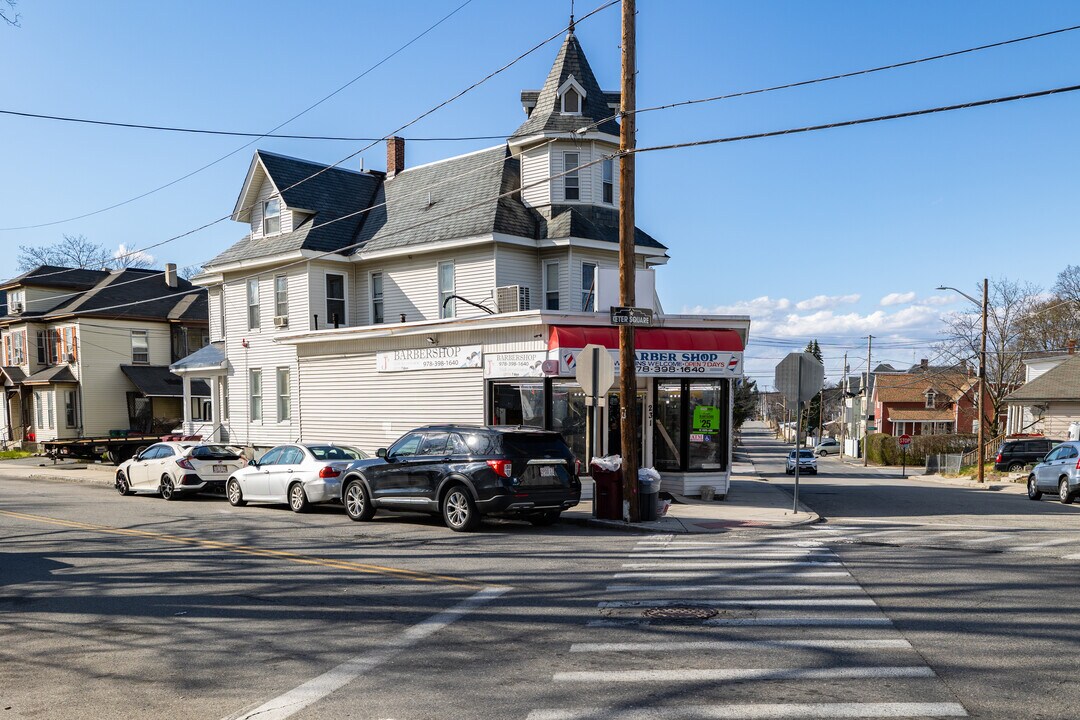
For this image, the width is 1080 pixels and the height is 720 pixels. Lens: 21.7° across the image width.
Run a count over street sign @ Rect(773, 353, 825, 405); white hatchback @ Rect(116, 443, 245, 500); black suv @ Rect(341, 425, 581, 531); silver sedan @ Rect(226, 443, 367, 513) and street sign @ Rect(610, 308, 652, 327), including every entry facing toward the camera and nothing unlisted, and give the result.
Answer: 1

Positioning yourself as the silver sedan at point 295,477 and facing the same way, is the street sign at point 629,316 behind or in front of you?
behind

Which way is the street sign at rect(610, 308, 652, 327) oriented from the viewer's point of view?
toward the camera

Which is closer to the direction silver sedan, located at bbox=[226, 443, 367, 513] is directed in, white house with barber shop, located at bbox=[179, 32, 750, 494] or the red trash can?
the white house with barber shop

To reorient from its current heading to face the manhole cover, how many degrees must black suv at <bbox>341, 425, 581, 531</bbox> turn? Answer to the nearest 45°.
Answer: approximately 135° to its left

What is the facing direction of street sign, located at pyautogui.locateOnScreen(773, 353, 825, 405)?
away from the camera

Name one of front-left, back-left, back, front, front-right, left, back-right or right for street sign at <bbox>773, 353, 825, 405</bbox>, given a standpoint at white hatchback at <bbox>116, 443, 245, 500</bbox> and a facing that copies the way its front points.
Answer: back

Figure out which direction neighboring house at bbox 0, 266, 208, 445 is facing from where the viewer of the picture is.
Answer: facing the viewer and to the left of the viewer

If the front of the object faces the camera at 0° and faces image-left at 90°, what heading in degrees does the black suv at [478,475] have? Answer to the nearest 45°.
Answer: approximately 135°

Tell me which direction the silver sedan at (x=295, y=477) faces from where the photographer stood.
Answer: facing away from the viewer and to the left of the viewer

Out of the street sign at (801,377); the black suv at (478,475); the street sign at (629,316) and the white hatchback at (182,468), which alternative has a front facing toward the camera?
the street sign at (629,316)

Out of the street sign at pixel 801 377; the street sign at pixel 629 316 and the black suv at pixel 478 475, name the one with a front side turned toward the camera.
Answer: the street sign at pixel 629 316

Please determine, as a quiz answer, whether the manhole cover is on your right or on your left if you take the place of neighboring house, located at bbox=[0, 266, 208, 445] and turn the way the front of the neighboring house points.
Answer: on your left

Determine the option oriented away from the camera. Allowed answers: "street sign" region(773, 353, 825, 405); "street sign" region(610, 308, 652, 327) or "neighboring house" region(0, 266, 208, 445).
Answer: "street sign" region(773, 353, 825, 405)
